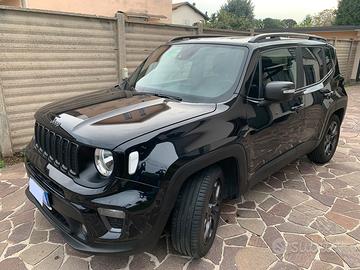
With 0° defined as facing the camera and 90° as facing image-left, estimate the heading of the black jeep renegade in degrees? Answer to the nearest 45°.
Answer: approximately 45°

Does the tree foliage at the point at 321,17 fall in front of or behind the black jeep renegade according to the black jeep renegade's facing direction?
behind

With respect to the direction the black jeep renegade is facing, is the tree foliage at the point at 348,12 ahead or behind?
behind
